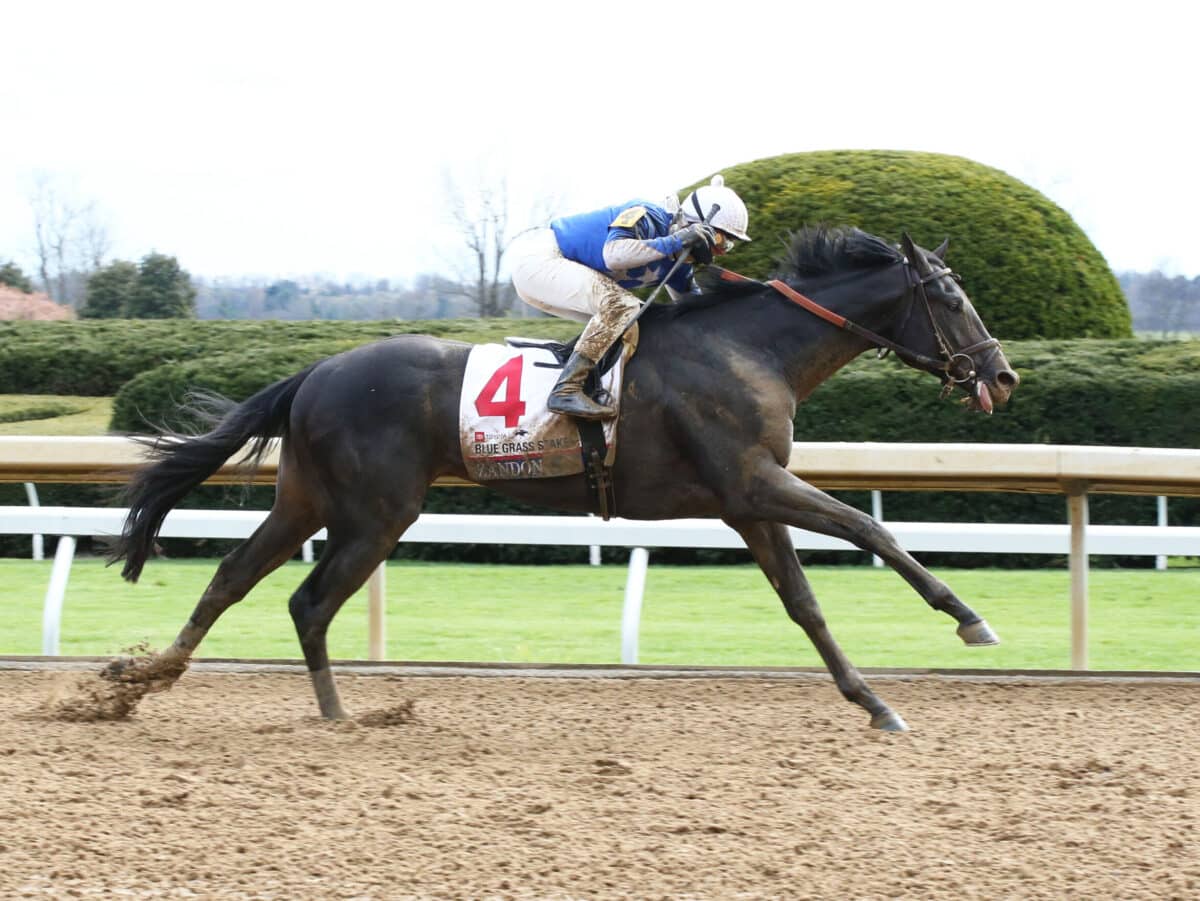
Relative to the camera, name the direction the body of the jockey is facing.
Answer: to the viewer's right

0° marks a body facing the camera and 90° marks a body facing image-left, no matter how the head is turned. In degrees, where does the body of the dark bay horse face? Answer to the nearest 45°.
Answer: approximately 270°

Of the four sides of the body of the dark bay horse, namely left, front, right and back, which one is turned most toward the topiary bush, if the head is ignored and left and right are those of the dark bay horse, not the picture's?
left

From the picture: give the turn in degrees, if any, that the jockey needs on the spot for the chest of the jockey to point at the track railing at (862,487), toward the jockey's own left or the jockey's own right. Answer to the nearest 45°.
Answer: approximately 45° to the jockey's own left

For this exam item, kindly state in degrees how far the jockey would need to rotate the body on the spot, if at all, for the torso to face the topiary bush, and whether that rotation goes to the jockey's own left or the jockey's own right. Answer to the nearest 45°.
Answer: approximately 45° to the jockey's own left
